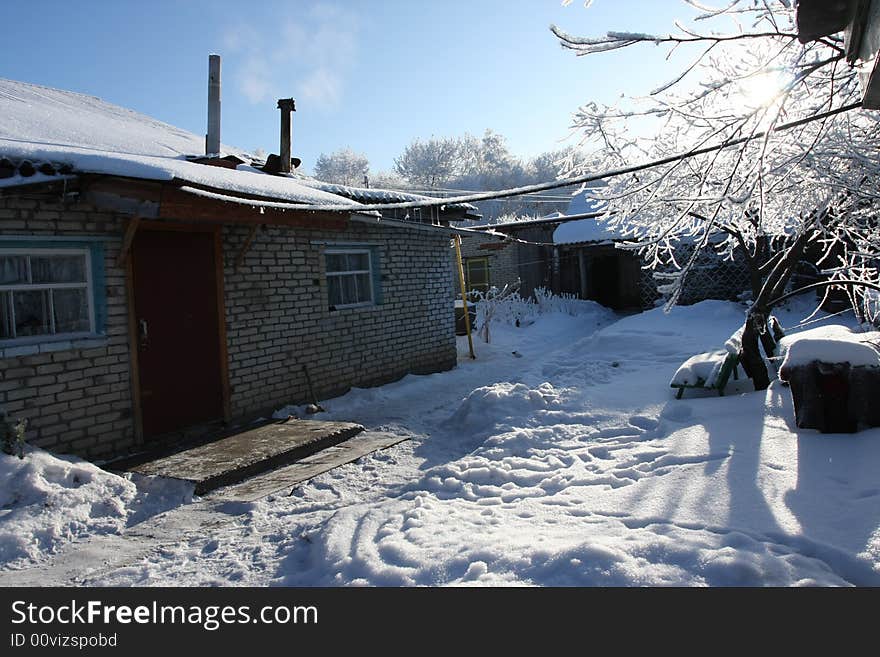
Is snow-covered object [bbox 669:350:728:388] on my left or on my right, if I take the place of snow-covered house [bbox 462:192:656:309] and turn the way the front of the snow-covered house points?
on my left

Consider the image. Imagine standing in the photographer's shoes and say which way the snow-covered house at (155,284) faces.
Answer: facing the viewer and to the right of the viewer

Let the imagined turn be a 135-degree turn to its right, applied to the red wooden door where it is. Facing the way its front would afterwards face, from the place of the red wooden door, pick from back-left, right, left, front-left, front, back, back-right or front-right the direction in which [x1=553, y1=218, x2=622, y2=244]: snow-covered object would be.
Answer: back-right

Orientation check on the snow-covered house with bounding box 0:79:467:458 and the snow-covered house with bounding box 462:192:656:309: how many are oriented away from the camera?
0

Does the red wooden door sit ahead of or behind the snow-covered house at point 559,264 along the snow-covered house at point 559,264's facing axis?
ahead

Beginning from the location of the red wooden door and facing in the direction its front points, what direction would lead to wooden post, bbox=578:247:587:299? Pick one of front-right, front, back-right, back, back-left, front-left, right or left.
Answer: left

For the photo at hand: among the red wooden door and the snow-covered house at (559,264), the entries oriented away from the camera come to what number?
0

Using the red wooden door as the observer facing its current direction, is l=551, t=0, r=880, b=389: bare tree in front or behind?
in front

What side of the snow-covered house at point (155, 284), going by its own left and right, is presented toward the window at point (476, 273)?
left

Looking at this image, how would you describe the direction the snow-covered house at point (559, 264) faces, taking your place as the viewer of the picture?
facing the viewer and to the left of the viewer

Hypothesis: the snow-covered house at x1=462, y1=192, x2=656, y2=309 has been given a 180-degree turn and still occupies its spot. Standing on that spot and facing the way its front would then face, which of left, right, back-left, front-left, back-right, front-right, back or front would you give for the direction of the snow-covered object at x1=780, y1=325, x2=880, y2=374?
back-right
